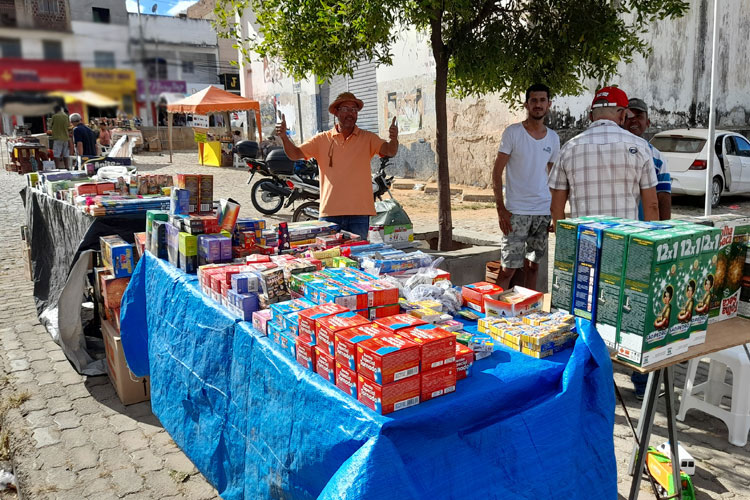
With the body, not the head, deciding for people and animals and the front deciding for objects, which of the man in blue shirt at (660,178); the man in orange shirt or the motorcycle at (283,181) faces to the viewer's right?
the motorcycle

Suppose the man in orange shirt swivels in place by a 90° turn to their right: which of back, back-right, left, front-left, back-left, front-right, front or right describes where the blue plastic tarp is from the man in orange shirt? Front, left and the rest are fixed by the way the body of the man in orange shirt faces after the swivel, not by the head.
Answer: left

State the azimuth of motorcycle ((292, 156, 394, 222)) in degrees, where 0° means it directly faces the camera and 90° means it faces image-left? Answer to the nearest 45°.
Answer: approximately 270°

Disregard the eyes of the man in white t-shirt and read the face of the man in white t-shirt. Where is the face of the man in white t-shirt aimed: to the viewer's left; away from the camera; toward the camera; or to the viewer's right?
toward the camera

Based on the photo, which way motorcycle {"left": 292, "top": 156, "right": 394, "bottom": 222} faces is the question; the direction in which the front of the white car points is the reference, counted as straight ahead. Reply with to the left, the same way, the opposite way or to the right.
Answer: the same way

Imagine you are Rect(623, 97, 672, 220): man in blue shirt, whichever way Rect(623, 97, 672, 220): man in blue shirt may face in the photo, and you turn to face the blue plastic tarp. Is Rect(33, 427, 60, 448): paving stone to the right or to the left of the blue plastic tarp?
right

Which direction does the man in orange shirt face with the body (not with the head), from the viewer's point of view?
toward the camera

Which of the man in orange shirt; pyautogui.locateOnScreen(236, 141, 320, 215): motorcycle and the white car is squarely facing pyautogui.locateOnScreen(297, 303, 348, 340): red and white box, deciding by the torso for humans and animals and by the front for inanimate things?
the man in orange shirt

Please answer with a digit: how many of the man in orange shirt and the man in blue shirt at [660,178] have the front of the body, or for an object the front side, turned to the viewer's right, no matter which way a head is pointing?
0

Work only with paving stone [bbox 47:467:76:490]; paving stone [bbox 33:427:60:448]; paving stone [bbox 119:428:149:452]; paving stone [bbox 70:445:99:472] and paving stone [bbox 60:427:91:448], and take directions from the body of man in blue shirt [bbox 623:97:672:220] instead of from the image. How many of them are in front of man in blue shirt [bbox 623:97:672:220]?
5

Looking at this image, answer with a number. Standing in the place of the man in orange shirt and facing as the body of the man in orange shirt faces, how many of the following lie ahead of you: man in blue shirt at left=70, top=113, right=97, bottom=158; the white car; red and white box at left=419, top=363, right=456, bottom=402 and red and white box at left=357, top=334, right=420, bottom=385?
2

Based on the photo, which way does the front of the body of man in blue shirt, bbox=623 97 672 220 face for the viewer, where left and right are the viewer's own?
facing the viewer and to the left of the viewer

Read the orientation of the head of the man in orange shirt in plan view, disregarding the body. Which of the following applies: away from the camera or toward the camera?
toward the camera

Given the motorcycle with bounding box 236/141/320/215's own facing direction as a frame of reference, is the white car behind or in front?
in front
